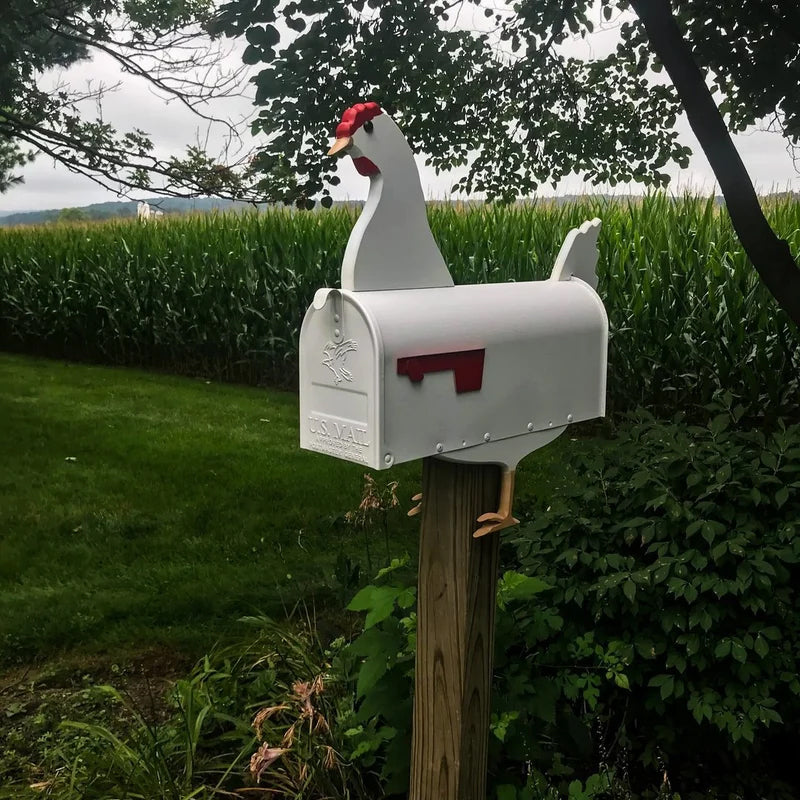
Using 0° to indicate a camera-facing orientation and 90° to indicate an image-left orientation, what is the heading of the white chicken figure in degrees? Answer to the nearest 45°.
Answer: approximately 45°
